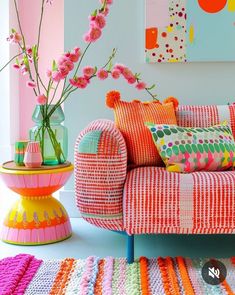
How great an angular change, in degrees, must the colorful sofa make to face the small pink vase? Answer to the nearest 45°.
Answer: approximately 135° to its right

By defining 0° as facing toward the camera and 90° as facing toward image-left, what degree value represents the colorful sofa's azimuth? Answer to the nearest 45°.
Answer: approximately 0°

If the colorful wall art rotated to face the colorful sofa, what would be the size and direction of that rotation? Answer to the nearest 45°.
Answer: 0° — it already faces it

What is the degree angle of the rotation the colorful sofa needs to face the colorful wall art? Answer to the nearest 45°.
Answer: approximately 180°

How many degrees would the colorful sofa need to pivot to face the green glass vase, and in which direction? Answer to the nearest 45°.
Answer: approximately 135° to its right

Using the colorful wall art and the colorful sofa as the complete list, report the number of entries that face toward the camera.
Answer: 2

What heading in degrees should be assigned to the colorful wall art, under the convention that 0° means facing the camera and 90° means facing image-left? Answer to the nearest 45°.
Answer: approximately 0°
